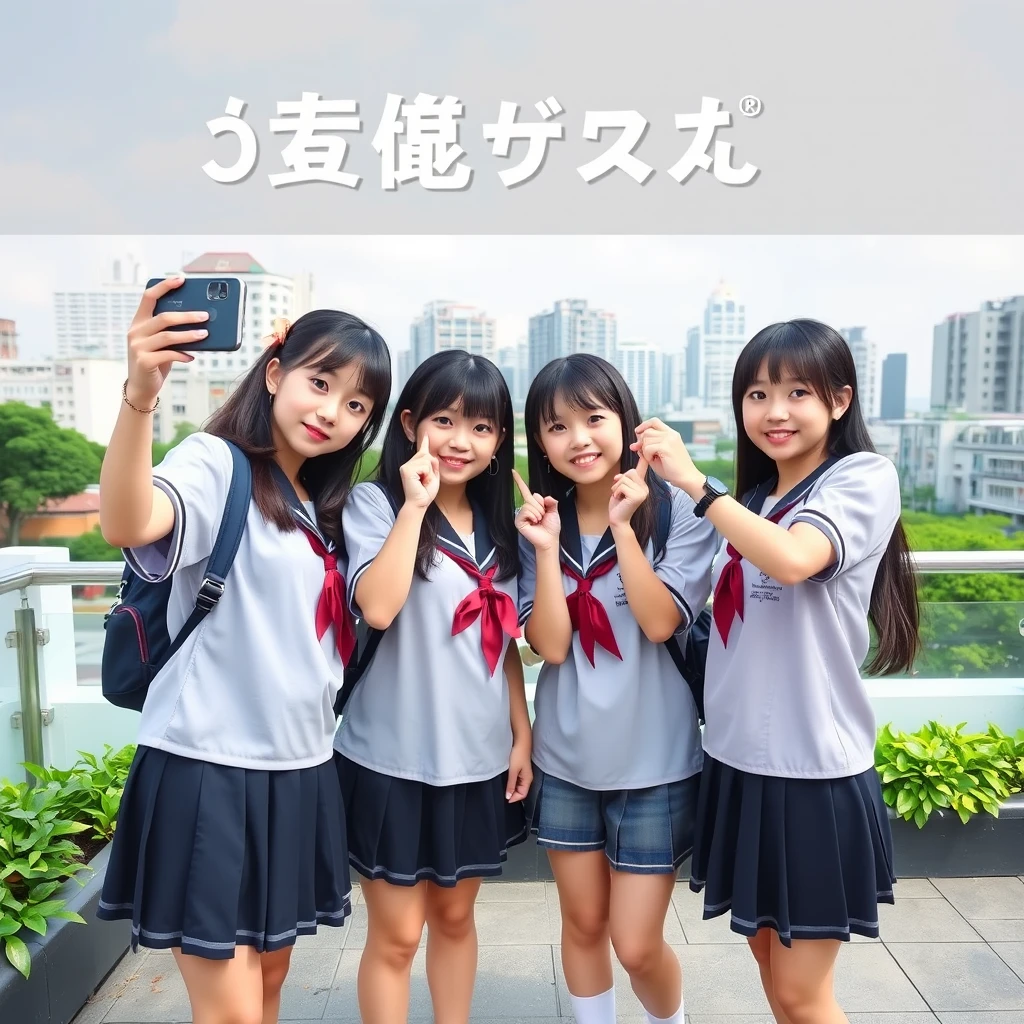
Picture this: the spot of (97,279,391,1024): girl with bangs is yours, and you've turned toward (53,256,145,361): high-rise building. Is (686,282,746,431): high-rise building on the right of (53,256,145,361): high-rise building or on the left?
right

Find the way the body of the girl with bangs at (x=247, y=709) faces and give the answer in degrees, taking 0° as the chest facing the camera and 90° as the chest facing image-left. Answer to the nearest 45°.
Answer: approximately 315°

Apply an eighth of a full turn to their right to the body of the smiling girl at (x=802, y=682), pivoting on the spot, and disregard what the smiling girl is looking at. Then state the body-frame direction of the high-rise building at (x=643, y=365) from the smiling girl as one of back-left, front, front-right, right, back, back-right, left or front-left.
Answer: right

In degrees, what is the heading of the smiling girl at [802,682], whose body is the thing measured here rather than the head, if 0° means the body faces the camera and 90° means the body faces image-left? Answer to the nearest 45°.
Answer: approximately 45°

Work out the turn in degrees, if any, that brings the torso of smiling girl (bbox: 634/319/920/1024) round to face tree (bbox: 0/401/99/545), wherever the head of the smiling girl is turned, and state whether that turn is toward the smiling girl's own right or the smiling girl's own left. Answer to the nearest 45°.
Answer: approximately 90° to the smiling girl's own right

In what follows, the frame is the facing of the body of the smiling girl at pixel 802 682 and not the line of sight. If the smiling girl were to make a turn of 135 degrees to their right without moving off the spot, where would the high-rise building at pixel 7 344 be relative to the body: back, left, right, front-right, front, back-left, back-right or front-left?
front-left

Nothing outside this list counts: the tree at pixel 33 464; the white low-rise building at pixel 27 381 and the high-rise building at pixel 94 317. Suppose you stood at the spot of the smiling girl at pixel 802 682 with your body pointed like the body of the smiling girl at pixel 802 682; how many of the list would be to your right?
3

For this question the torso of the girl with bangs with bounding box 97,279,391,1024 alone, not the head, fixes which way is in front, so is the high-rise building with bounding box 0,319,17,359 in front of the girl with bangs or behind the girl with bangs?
behind
